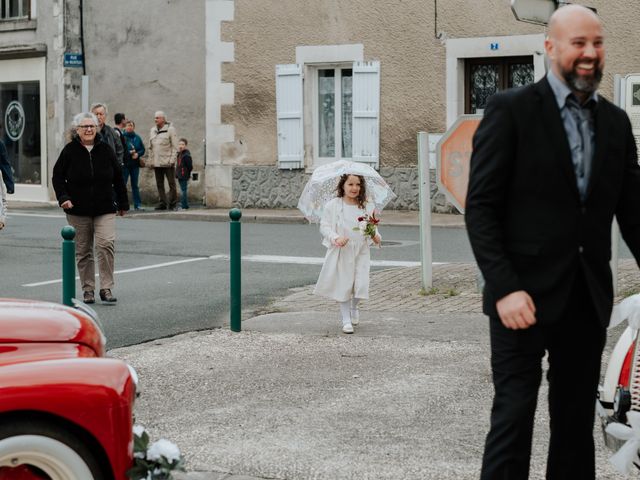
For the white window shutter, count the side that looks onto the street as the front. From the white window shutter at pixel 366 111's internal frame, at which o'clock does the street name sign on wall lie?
The street name sign on wall is roughly at 4 o'clock from the white window shutter.

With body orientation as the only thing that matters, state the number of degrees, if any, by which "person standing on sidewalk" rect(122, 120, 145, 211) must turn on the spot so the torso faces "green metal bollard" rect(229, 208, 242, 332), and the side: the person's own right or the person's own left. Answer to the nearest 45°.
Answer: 0° — they already face it

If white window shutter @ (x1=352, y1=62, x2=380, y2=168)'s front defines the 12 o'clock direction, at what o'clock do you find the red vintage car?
The red vintage car is roughly at 12 o'clock from the white window shutter.

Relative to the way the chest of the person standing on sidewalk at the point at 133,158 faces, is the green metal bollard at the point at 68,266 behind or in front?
in front

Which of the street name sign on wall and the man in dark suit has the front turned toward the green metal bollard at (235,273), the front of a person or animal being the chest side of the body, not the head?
the street name sign on wall

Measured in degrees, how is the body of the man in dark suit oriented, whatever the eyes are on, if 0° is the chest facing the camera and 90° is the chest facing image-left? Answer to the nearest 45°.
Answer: approximately 315°

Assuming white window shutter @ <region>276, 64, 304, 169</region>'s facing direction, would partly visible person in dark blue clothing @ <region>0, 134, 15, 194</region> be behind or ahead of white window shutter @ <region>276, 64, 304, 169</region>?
ahead

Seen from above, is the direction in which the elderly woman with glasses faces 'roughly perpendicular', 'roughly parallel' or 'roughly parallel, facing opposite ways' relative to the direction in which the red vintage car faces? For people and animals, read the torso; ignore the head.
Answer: roughly perpendicular

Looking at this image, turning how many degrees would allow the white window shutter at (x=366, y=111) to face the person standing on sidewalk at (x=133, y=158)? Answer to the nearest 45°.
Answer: approximately 90° to its right

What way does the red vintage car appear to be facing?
to the viewer's right
